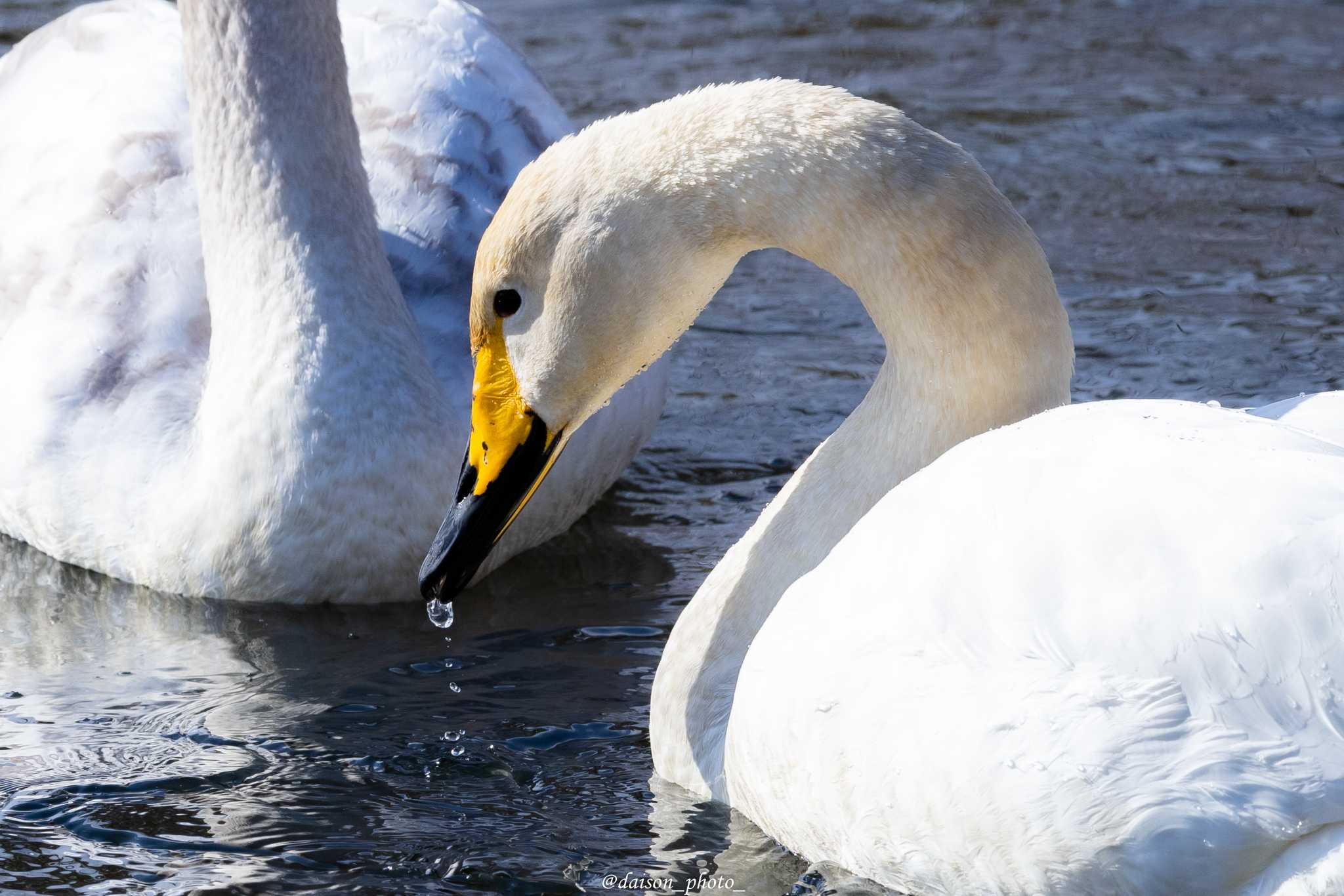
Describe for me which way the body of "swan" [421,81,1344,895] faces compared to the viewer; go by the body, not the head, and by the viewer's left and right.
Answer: facing to the left of the viewer

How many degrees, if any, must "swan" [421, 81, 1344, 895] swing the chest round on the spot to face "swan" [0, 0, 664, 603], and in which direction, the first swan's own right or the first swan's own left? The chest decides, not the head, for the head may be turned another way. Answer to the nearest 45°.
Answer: approximately 45° to the first swan's own right
